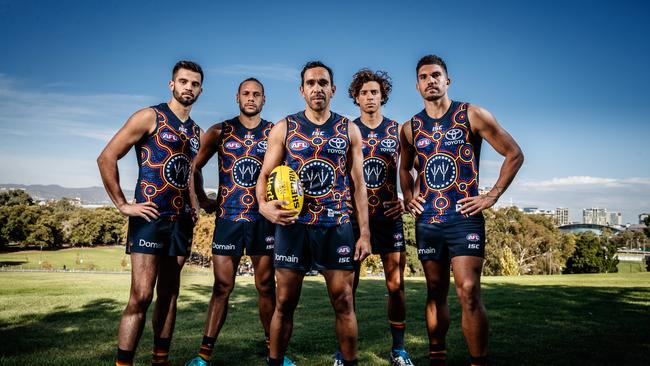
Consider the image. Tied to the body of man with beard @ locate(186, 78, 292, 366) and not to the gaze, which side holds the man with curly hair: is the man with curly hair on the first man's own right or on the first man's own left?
on the first man's own left

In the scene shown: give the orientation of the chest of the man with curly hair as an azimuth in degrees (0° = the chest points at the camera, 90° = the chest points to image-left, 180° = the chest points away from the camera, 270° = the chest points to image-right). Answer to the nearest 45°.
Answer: approximately 0°

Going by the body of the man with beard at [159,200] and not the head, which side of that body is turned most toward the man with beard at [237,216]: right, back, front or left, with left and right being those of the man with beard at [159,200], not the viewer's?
left

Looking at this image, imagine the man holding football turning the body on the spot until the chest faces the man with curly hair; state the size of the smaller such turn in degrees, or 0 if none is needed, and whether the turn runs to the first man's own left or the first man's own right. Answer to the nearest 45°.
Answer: approximately 135° to the first man's own left

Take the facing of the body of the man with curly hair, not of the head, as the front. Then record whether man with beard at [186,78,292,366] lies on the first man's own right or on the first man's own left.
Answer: on the first man's own right
